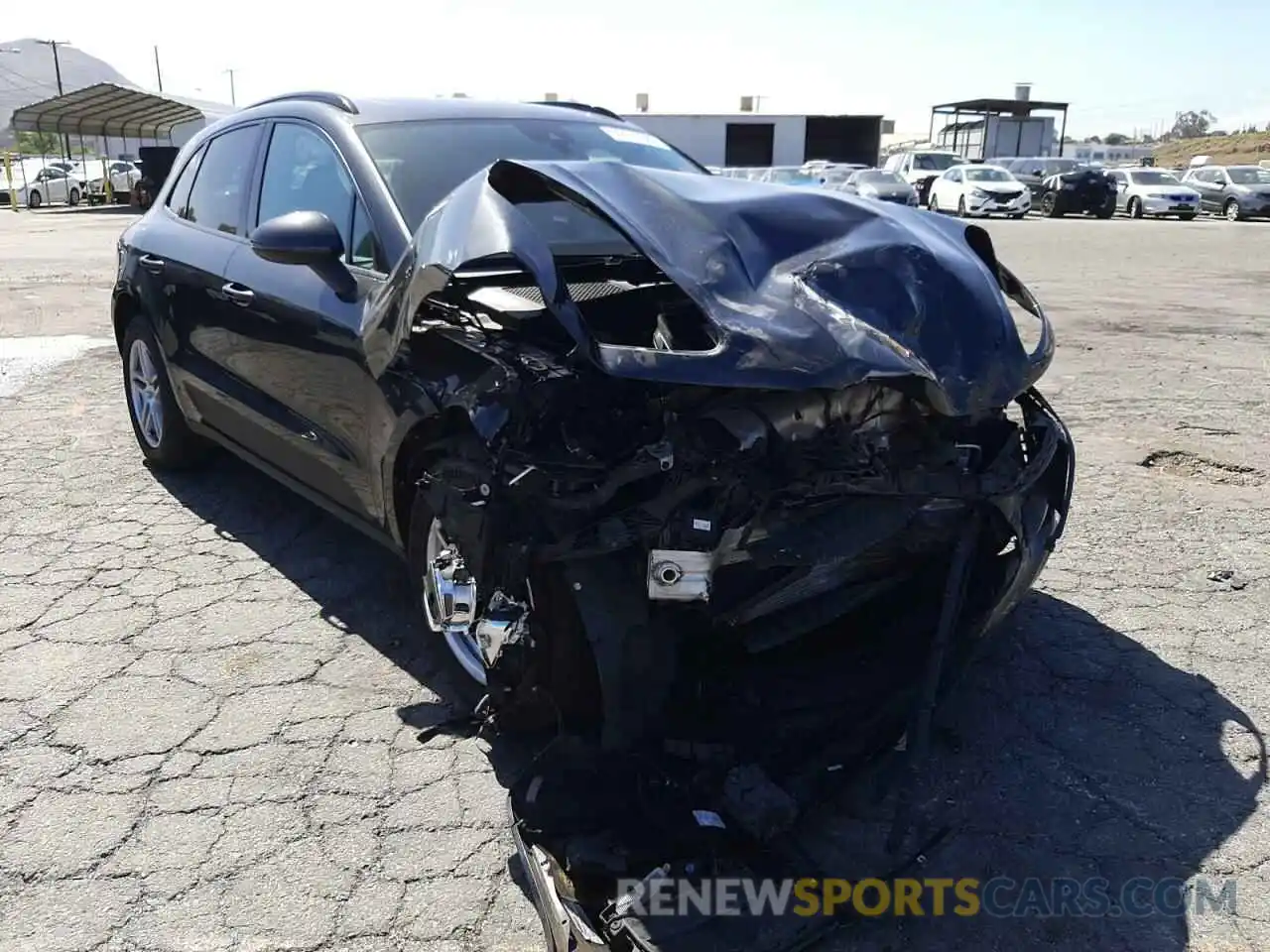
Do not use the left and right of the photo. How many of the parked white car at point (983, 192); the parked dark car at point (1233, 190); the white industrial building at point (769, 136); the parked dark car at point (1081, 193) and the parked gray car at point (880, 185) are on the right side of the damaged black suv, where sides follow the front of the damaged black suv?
0

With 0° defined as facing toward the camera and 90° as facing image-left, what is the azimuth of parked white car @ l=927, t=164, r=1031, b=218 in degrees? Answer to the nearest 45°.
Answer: approximately 315°

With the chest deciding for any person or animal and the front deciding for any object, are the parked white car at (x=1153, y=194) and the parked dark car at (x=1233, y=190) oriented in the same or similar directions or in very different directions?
same or similar directions

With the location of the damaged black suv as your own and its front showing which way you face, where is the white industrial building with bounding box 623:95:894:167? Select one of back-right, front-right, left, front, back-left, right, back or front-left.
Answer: back-left

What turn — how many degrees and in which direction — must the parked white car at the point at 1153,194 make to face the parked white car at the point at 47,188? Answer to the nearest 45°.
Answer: approximately 135° to its right

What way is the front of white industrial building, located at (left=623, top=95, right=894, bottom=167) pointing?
toward the camera

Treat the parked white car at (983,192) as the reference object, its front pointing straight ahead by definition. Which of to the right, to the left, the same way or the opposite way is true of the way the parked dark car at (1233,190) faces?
the same way

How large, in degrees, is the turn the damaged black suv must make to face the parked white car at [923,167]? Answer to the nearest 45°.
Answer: approximately 135° to its left

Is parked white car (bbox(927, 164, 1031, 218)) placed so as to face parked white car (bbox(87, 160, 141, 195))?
no

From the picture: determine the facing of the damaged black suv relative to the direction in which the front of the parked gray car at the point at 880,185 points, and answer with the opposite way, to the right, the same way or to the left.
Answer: the same way

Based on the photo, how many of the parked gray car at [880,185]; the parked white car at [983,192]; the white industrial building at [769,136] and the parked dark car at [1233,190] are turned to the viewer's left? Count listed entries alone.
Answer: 0

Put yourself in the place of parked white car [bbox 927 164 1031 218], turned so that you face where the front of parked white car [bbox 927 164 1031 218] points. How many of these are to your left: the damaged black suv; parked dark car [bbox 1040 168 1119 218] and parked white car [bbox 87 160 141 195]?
1

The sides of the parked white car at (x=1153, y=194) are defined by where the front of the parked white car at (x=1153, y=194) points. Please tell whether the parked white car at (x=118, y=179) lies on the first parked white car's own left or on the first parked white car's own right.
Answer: on the first parked white car's own right

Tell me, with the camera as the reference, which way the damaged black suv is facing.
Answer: facing the viewer and to the right of the viewer

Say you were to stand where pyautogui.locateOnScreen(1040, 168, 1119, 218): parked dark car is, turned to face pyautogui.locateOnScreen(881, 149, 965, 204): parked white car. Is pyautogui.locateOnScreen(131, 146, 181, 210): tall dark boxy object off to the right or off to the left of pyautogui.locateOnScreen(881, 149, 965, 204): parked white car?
left

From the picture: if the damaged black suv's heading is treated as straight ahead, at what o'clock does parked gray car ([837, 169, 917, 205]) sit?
The parked gray car is roughly at 8 o'clock from the damaged black suv.

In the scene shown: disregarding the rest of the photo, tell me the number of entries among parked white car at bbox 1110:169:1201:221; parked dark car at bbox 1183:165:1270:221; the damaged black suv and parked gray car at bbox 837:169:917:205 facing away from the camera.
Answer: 0

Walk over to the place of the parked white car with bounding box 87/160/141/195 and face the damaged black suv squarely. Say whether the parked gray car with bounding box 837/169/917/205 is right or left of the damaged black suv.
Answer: left

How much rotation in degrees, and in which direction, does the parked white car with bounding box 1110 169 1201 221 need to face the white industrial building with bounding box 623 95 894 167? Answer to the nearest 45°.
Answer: approximately 180°

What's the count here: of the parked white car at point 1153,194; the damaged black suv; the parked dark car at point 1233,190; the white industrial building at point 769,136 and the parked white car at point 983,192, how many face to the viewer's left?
0

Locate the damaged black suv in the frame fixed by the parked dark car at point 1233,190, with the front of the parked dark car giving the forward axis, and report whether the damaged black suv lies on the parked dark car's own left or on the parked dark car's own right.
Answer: on the parked dark car's own right
